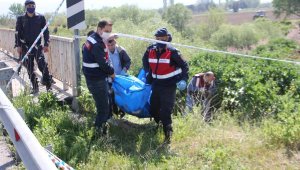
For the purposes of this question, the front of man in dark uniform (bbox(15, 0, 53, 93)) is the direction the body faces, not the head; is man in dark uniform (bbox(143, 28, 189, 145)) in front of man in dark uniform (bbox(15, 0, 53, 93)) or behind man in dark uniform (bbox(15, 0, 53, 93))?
in front

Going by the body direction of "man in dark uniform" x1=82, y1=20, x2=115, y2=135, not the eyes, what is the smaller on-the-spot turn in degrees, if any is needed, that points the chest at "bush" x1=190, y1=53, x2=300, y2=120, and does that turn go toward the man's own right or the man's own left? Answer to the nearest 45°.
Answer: approximately 45° to the man's own left

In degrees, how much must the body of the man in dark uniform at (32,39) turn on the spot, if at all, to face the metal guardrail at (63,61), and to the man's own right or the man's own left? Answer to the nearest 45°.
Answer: approximately 45° to the man's own left

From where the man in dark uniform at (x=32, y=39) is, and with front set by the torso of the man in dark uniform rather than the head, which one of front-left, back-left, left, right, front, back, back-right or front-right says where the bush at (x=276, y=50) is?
back-left

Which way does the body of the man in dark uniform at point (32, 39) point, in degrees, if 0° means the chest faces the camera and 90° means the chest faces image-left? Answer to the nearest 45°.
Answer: approximately 0°

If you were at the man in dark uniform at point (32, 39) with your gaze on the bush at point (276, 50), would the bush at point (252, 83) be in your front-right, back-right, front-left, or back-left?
front-right

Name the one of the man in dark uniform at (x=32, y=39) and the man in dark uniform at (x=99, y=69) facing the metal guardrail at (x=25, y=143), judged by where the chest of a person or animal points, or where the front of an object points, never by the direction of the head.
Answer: the man in dark uniform at (x=32, y=39)

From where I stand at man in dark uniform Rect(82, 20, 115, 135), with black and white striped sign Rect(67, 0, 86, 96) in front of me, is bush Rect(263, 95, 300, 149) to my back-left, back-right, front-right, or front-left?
back-right

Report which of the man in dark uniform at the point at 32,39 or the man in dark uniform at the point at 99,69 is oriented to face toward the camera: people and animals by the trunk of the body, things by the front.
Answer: the man in dark uniform at the point at 32,39

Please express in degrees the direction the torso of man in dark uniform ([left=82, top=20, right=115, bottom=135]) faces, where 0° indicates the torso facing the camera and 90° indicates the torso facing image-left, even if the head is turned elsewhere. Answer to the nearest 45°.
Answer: approximately 270°

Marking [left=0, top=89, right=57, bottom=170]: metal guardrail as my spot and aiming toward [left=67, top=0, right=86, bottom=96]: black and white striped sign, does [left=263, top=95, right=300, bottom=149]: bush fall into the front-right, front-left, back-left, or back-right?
front-right
